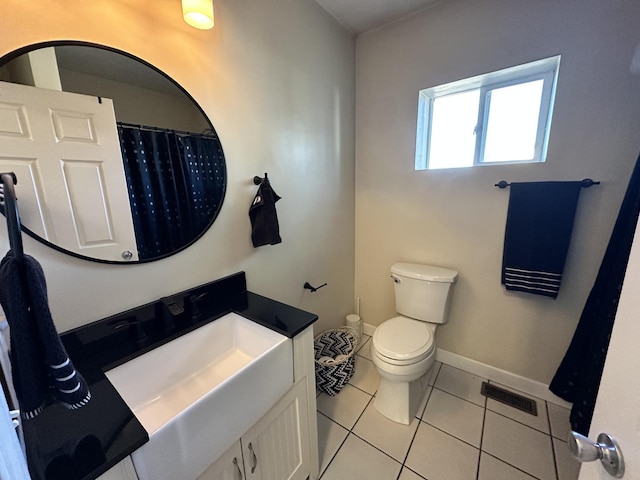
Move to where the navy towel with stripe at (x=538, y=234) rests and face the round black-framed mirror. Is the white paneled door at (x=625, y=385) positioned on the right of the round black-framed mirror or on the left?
left

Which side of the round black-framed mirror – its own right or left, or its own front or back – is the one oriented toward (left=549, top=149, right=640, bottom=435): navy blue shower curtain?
front

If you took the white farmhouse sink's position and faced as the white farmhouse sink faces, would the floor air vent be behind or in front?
in front

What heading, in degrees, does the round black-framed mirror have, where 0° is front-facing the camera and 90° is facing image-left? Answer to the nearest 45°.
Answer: approximately 315°

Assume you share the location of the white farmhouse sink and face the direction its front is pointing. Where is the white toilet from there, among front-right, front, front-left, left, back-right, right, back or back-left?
front-left

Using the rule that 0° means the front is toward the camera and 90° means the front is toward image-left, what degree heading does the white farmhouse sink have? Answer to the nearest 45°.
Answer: approximately 315°

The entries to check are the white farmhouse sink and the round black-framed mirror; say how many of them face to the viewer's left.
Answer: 0
